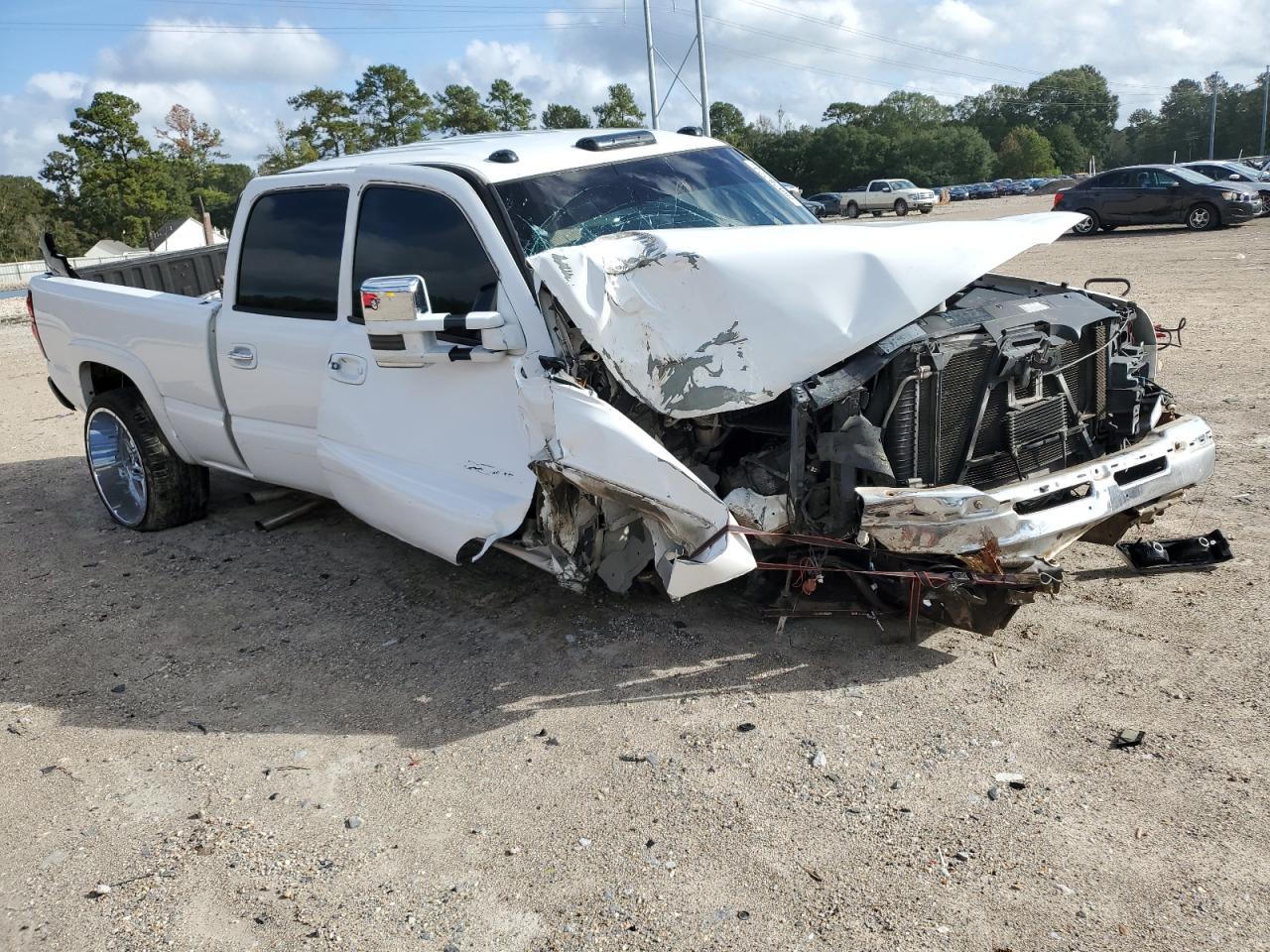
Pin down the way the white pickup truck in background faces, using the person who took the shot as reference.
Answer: facing the viewer and to the right of the viewer

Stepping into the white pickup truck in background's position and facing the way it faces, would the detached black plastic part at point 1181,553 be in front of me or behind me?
in front

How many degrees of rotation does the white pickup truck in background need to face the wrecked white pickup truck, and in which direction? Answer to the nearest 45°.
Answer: approximately 45° to its right

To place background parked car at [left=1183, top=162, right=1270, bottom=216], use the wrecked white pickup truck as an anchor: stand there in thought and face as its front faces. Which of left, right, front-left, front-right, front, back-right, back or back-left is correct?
left

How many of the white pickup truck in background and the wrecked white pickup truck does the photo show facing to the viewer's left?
0

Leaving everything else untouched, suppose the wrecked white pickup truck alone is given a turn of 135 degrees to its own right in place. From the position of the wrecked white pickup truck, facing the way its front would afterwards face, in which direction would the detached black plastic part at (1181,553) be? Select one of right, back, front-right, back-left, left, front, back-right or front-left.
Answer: back

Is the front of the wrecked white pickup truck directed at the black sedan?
no

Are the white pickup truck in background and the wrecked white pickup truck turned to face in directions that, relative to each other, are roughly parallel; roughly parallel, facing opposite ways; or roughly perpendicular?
roughly parallel
